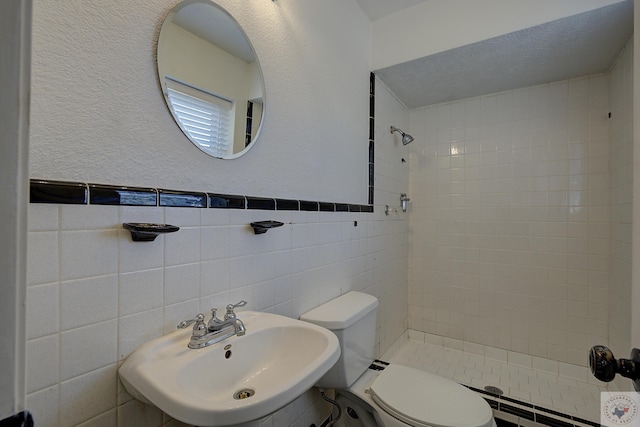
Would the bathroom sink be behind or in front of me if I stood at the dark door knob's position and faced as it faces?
in front

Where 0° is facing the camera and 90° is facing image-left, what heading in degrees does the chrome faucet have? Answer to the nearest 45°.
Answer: approximately 315°

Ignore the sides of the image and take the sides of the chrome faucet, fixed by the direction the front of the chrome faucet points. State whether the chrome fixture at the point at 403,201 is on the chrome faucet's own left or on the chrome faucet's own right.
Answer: on the chrome faucet's own left

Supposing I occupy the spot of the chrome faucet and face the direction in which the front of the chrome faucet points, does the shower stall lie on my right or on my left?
on my left

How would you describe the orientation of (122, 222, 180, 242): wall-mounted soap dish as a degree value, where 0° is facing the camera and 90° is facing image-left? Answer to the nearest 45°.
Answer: approximately 315°

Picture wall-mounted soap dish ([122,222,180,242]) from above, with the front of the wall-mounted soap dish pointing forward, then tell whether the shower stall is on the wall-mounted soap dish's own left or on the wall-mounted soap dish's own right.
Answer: on the wall-mounted soap dish's own left

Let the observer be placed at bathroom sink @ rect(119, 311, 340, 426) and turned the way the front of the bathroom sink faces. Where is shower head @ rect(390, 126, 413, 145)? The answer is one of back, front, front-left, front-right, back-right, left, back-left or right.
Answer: left
